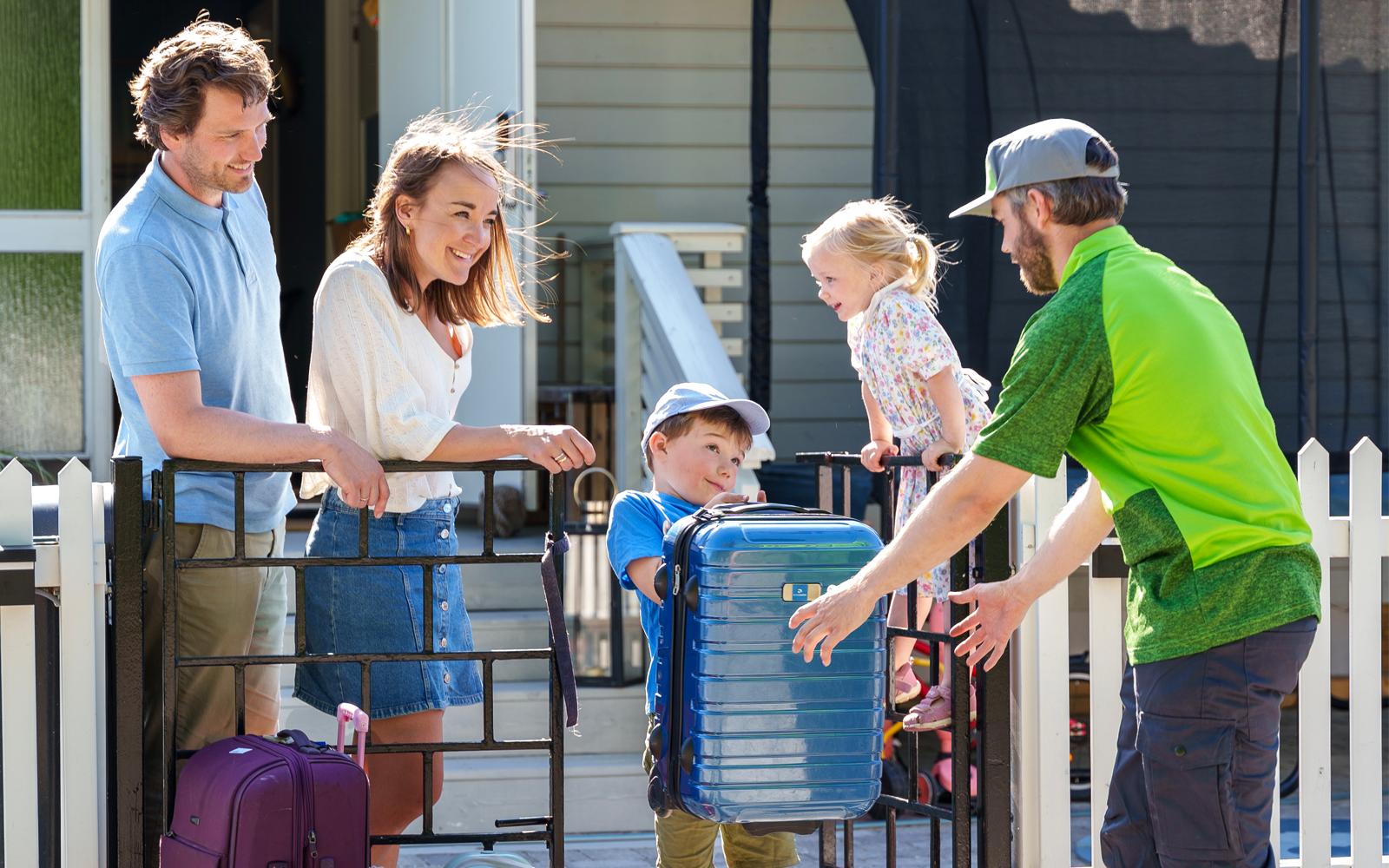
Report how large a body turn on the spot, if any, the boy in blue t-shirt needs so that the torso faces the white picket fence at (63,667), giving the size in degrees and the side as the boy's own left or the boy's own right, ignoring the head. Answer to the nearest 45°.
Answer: approximately 135° to the boy's own right

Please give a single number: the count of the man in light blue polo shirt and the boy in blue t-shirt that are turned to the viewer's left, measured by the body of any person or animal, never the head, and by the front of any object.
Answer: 0

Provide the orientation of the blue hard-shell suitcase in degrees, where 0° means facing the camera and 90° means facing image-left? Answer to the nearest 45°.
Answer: approximately 0°

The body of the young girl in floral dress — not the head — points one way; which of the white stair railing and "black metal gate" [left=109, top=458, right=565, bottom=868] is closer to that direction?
the black metal gate

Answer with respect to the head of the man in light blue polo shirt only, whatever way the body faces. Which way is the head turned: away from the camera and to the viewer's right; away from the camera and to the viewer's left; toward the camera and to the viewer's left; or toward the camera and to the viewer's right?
toward the camera and to the viewer's right

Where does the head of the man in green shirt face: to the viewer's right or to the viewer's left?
to the viewer's left

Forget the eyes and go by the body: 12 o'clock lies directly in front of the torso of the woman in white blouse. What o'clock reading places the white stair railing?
The white stair railing is roughly at 8 o'clock from the woman in white blouse.

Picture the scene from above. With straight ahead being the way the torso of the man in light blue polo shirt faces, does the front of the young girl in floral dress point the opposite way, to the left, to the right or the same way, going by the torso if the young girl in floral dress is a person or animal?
to the right

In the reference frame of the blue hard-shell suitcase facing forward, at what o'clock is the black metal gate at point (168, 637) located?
The black metal gate is roughly at 3 o'clock from the blue hard-shell suitcase.

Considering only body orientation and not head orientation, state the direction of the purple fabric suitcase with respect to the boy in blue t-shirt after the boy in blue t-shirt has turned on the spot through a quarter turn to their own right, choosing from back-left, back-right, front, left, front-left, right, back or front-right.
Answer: front

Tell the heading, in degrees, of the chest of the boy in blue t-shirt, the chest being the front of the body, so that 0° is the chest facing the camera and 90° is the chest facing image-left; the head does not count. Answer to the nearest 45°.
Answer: approximately 315°
